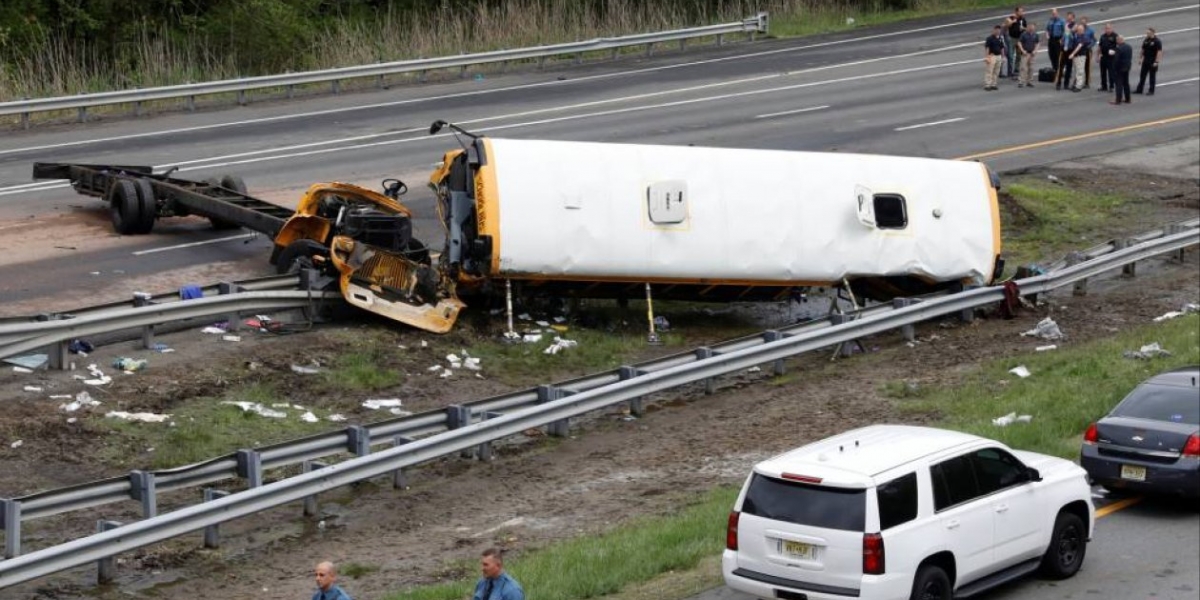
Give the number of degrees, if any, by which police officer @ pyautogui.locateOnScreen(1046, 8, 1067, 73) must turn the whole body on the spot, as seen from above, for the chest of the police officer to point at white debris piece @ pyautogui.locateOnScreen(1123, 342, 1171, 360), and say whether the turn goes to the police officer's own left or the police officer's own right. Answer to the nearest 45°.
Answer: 0° — they already face it

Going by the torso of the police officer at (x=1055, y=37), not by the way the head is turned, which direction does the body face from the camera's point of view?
toward the camera

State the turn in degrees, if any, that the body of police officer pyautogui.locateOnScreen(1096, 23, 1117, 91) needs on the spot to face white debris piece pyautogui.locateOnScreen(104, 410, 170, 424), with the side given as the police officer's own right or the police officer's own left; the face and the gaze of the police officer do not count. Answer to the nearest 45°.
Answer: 0° — they already face it

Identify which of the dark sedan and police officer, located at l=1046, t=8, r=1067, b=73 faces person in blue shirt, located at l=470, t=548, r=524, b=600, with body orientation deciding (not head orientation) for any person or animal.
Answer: the police officer

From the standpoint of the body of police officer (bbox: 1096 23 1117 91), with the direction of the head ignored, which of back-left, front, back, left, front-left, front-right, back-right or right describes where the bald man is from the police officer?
front

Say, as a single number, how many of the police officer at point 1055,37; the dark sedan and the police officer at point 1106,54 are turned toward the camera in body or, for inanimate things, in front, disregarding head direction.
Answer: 2

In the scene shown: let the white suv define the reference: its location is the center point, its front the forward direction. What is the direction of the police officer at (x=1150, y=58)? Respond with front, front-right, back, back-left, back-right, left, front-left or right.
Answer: front-left

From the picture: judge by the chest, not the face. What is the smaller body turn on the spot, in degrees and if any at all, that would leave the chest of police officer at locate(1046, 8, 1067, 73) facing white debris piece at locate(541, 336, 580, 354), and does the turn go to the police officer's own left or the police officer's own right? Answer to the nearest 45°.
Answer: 0° — they already face it

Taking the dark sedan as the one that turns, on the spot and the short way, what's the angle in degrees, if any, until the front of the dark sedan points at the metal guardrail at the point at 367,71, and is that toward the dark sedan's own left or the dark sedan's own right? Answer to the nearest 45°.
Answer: approximately 90° to the dark sedan's own left

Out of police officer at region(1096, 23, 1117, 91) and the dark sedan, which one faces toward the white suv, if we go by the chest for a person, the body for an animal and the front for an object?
the police officer

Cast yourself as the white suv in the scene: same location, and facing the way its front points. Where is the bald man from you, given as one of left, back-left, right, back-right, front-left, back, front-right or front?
back

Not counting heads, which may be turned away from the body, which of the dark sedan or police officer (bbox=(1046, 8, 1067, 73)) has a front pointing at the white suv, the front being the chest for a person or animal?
the police officer

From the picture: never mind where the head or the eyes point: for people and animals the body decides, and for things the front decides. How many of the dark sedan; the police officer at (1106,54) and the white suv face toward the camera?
1

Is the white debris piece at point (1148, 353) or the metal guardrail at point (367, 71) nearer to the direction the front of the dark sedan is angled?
the white debris piece

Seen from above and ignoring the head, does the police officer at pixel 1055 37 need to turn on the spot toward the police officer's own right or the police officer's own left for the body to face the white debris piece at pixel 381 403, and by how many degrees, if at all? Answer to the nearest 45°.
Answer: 0° — they already face it

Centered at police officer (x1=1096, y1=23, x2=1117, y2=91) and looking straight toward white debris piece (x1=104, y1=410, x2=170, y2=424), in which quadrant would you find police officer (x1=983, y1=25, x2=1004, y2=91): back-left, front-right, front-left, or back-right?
front-right

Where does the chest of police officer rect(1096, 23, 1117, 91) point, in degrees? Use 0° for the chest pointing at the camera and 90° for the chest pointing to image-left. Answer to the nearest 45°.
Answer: approximately 0°

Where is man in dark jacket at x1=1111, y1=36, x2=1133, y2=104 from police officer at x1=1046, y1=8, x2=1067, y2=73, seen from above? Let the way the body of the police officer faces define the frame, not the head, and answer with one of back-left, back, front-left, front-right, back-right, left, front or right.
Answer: front-left

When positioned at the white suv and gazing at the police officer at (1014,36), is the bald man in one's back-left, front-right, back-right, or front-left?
back-left

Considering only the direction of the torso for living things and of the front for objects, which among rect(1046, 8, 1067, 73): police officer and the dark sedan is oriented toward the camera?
the police officer

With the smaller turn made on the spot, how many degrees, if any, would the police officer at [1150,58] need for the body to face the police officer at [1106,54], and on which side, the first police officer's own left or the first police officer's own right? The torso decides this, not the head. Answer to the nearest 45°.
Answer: approximately 45° to the first police officer's own right

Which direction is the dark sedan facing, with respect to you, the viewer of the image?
facing away from the viewer and to the right of the viewer
